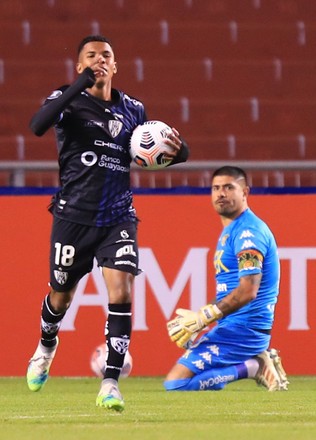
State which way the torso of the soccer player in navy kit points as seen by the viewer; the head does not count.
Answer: toward the camera

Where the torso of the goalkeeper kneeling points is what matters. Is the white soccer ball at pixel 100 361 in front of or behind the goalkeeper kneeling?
in front
